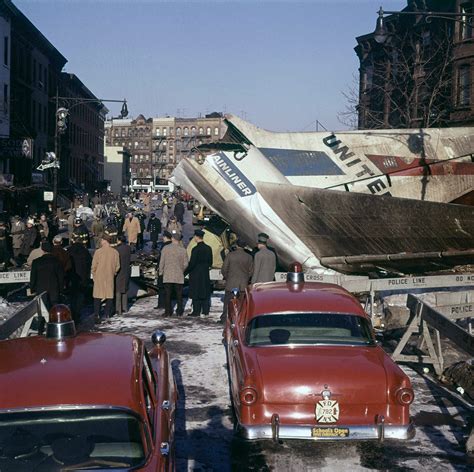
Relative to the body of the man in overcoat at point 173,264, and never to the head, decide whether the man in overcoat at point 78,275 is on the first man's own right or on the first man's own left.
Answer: on the first man's own left

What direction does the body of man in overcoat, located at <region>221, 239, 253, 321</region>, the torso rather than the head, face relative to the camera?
away from the camera

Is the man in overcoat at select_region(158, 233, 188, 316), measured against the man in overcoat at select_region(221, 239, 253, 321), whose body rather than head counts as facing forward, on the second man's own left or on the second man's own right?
on the second man's own left

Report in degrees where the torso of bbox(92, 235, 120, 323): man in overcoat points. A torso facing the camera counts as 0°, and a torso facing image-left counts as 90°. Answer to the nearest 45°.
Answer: approximately 180°

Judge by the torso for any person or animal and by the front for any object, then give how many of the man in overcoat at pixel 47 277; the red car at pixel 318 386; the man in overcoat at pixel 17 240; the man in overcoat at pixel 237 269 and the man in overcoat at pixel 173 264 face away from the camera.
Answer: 4

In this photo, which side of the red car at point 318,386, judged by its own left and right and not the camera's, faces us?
back

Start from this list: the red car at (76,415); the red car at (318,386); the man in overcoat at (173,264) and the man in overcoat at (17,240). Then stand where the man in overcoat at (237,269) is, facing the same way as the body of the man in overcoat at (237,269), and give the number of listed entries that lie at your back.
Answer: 2

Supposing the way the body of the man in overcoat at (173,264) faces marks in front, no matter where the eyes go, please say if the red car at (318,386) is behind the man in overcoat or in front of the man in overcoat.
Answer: behind

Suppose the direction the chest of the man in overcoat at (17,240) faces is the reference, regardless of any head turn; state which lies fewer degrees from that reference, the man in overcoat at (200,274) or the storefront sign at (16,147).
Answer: the man in overcoat

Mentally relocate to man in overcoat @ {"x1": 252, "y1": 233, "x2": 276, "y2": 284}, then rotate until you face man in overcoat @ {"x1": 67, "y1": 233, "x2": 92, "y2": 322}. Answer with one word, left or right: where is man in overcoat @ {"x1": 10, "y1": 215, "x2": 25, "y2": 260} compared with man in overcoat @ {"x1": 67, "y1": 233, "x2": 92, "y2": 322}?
right

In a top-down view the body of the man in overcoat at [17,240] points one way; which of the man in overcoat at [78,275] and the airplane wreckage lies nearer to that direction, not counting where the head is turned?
the airplane wreckage

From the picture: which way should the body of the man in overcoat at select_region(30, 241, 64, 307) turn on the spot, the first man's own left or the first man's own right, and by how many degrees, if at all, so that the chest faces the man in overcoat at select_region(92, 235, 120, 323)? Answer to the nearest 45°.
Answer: approximately 45° to the first man's own right

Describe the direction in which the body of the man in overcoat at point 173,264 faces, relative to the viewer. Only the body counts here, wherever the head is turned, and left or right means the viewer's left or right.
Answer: facing away from the viewer

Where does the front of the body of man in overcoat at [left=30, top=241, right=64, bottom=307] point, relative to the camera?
away from the camera
